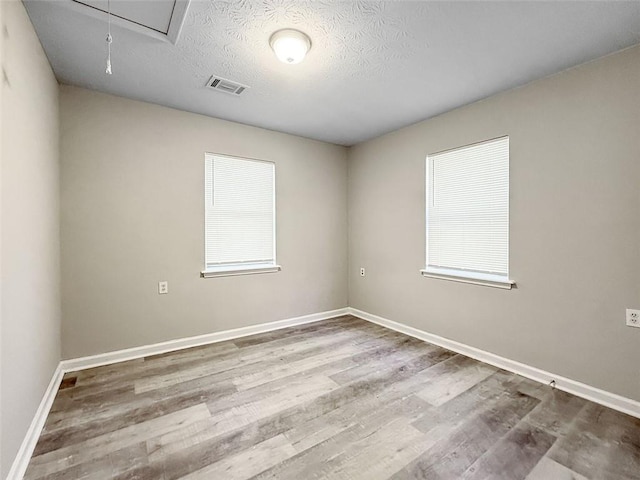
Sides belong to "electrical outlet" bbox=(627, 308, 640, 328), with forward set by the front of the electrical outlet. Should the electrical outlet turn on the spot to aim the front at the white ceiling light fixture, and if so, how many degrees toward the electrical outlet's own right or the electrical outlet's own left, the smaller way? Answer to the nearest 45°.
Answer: approximately 45° to the electrical outlet's own right

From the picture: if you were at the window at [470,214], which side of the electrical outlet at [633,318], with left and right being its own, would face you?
right

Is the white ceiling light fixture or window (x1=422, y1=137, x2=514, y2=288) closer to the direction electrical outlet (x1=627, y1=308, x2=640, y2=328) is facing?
the white ceiling light fixture

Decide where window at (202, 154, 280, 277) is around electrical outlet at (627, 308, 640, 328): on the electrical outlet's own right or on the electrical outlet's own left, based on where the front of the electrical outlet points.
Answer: on the electrical outlet's own right

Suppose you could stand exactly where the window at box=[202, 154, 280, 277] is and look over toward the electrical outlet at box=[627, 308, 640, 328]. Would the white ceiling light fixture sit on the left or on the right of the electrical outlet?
right
